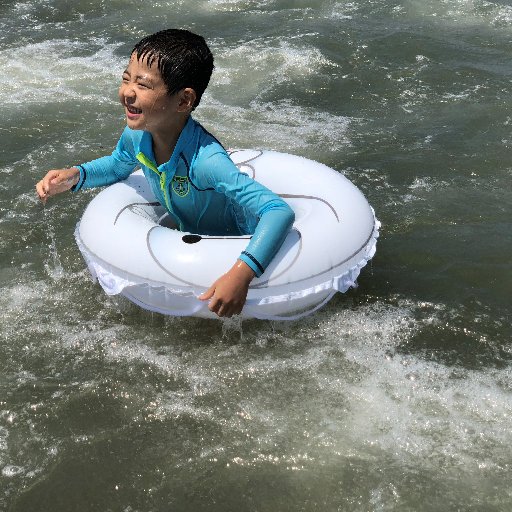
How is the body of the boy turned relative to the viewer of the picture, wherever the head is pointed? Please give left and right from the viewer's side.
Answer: facing the viewer and to the left of the viewer
